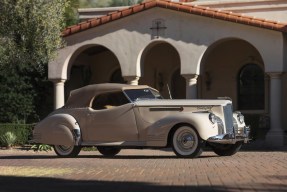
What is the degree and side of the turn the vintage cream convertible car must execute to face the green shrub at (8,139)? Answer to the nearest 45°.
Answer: approximately 180°

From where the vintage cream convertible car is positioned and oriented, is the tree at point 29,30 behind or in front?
behind

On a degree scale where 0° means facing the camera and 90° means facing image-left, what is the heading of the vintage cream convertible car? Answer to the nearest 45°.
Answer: approximately 315°

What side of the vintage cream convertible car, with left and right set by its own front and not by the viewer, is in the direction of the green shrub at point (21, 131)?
back
